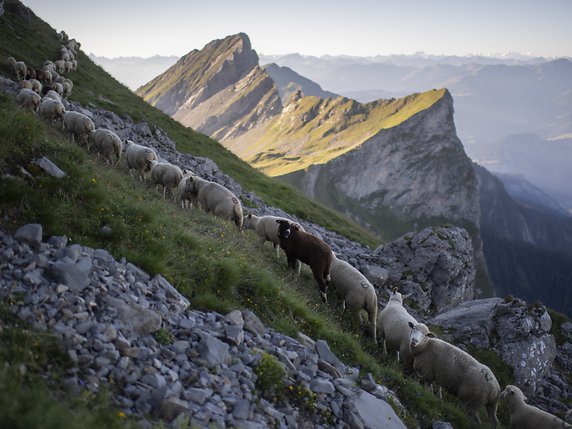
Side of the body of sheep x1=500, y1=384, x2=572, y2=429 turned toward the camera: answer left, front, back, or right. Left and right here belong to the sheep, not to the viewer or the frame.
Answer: left

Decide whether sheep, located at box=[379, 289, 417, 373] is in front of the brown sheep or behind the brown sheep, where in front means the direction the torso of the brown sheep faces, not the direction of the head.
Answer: behind

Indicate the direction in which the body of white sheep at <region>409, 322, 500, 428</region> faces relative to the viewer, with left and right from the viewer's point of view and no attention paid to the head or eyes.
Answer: facing to the left of the viewer

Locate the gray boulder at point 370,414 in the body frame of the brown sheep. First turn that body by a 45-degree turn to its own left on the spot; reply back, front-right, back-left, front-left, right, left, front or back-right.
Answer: front-left

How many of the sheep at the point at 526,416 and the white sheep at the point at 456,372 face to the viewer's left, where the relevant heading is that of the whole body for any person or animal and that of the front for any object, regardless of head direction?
2

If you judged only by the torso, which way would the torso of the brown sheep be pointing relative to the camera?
to the viewer's left

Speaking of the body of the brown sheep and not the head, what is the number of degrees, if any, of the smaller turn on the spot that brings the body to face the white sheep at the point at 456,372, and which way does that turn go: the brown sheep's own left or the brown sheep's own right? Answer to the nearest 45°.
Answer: approximately 135° to the brown sheep's own left
